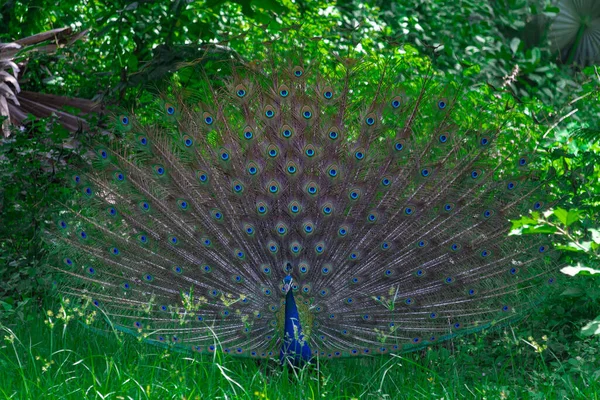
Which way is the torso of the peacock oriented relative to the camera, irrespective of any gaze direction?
toward the camera
